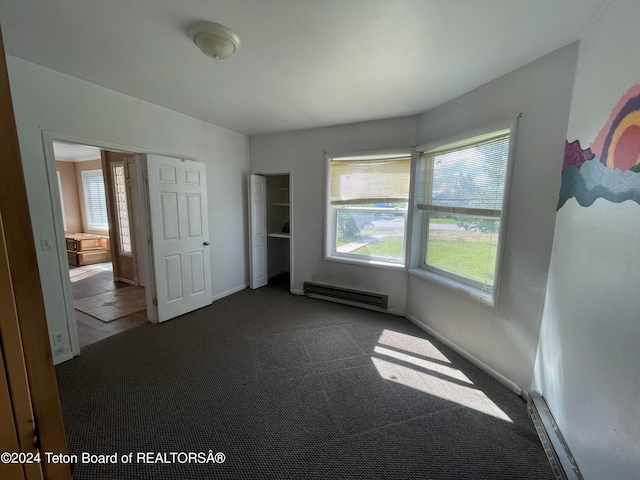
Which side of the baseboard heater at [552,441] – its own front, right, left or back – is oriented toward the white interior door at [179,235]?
front

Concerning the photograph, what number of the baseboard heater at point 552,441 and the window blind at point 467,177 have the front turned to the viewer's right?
0

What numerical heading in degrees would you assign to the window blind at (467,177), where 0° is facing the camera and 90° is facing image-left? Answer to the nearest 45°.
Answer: approximately 45°

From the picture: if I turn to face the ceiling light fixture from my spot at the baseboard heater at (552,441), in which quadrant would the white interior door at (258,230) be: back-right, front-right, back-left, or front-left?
front-right

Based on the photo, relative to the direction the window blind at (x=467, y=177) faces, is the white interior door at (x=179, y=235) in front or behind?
in front

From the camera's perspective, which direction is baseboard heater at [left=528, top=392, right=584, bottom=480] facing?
to the viewer's left

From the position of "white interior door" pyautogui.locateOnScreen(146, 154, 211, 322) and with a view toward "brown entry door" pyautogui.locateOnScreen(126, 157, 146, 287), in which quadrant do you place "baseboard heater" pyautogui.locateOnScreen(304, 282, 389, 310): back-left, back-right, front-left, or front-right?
back-right

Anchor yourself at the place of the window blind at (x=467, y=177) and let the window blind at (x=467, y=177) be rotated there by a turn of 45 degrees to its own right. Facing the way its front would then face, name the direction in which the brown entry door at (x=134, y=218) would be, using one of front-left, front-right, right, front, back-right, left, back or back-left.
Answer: front

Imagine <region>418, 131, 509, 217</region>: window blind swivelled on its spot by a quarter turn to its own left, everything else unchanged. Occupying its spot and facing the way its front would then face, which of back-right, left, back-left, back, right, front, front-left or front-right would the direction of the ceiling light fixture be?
right
